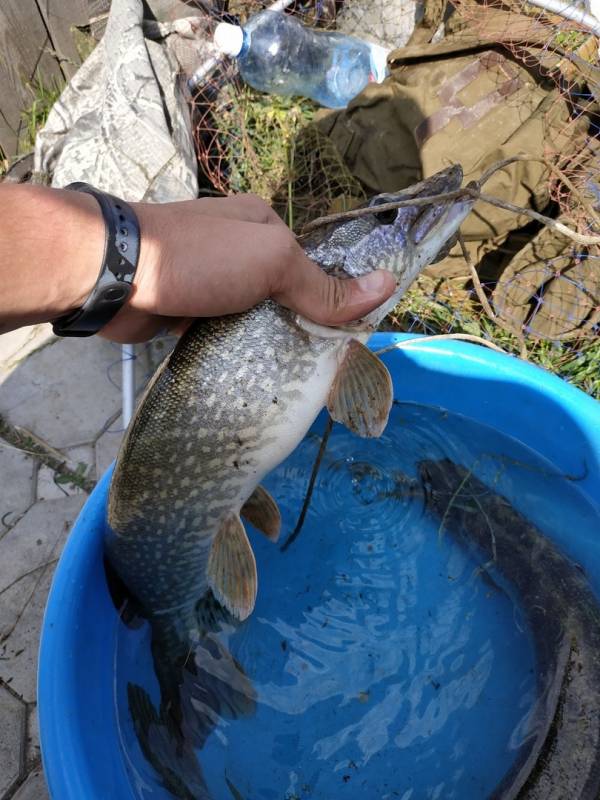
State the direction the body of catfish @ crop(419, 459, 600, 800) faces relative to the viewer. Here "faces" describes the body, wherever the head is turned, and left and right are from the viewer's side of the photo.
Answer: facing away from the viewer and to the left of the viewer

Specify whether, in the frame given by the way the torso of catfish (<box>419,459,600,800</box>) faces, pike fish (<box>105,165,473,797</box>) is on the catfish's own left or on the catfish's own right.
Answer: on the catfish's own left
